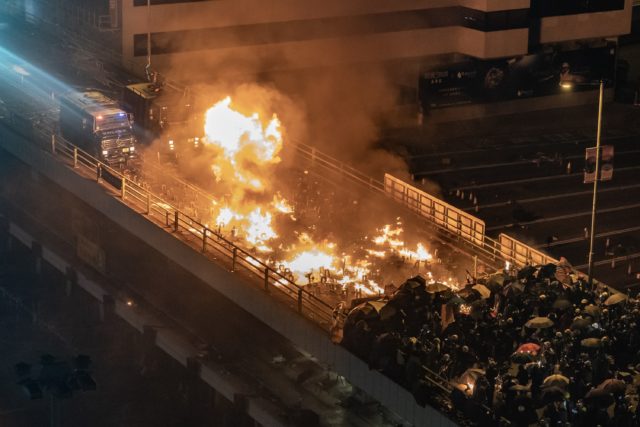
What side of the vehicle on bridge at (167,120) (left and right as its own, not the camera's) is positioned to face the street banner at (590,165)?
front

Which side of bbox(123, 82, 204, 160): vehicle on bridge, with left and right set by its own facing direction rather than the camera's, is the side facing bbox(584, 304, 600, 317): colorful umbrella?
front

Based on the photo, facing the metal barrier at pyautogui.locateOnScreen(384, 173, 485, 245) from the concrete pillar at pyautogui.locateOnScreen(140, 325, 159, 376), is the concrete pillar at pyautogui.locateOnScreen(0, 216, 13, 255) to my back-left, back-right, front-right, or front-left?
back-left

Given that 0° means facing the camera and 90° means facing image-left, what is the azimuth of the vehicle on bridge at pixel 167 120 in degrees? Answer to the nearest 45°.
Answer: approximately 315°

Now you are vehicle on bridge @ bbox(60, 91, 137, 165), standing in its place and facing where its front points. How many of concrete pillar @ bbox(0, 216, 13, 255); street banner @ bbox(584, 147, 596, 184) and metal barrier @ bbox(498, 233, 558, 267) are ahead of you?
2

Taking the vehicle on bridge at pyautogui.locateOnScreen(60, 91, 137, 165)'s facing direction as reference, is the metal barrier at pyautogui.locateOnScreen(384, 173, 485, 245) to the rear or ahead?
ahead

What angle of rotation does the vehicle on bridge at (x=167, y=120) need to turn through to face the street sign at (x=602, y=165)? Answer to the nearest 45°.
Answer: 0° — it already faces it

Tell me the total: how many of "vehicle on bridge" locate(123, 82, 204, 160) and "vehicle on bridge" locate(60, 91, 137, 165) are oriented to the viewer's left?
0

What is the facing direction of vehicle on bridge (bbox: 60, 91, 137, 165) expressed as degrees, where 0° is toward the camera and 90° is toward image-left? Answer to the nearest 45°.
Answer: approximately 315°
